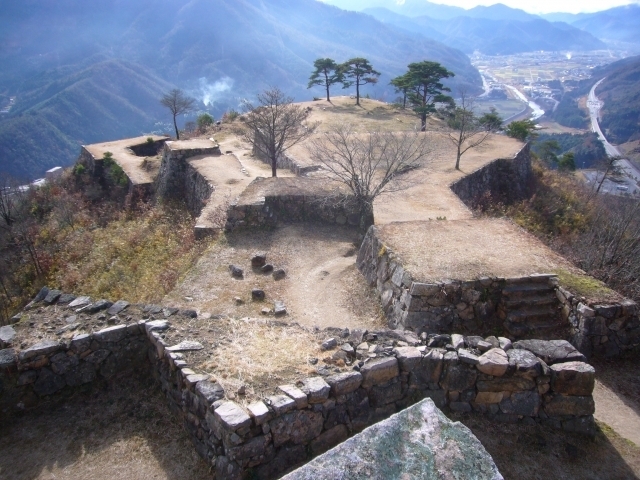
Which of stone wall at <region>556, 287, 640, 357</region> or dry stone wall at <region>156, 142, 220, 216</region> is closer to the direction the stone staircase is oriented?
the stone wall

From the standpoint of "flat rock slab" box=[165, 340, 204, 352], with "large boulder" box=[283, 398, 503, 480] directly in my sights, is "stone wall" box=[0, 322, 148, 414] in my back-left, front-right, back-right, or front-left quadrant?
back-right

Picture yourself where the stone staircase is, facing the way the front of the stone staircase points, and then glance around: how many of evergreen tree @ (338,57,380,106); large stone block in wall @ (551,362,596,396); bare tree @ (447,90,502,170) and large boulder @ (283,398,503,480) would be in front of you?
2

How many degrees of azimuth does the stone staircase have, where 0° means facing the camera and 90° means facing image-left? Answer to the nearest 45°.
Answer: approximately 0°

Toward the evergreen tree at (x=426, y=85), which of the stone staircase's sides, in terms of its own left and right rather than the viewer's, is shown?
back

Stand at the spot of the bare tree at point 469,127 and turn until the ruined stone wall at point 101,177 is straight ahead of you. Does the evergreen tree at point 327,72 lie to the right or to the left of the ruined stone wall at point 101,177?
right

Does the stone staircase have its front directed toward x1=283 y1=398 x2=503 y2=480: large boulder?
yes

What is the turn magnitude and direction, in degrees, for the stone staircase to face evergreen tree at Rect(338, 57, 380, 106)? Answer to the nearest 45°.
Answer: approximately 135° to its right

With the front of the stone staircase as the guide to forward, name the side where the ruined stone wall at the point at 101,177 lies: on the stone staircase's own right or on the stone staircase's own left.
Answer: on the stone staircase's own right

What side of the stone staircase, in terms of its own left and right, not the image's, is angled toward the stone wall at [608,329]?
left

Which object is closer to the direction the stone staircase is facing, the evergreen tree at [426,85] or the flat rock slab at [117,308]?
the flat rock slab

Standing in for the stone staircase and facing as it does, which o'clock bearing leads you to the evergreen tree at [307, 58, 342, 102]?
The evergreen tree is roughly at 5 o'clock from the stone staircase.

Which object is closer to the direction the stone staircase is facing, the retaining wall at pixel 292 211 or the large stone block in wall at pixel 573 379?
the large stone block in wall

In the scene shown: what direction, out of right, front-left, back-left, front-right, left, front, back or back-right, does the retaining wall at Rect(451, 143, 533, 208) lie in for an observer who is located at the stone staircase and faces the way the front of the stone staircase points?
back

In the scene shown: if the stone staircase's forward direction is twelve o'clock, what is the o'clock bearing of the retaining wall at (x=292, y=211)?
The retaining wall is roughly at 4 o'clock from the stone staircase.
